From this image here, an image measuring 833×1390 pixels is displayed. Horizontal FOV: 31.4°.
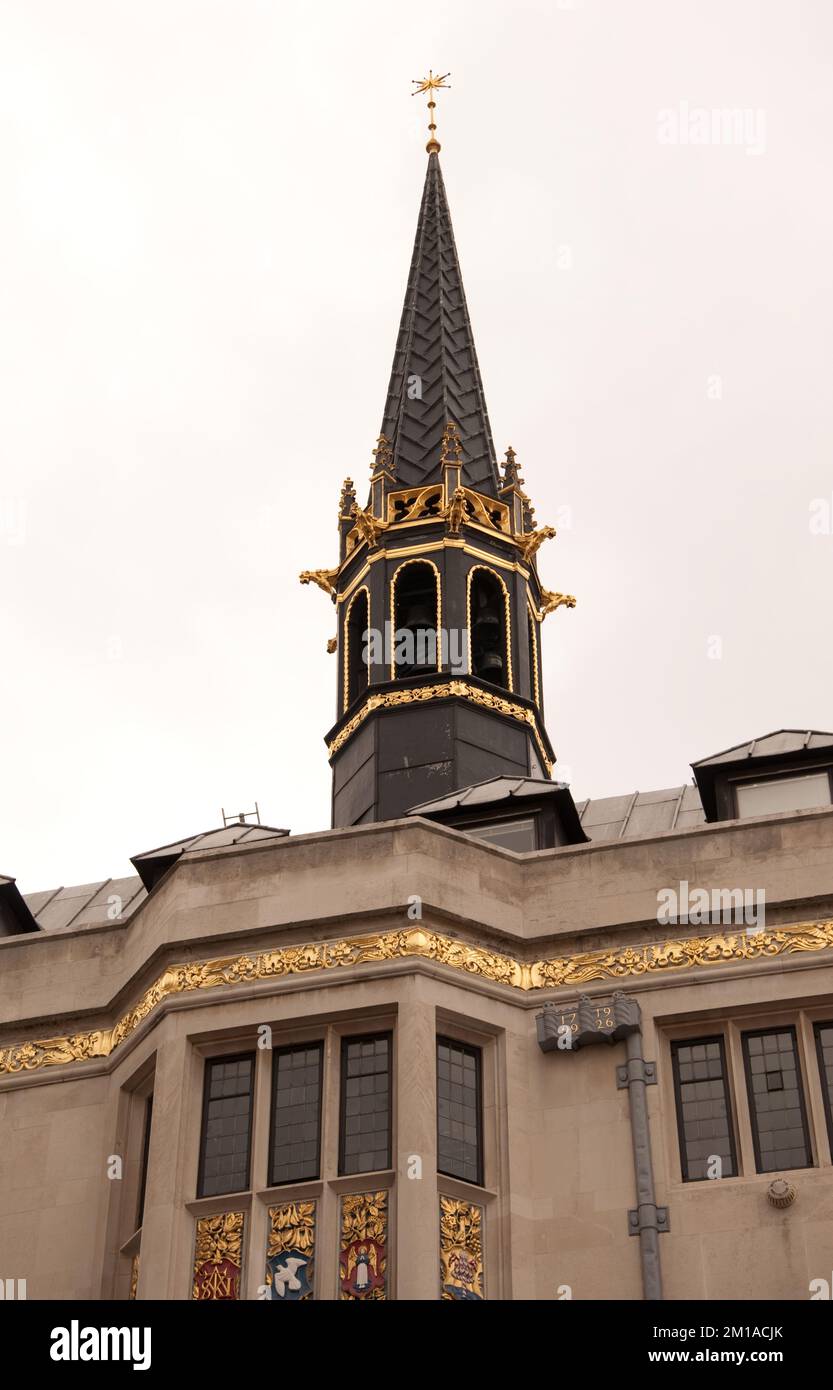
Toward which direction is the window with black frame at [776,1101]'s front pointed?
toward the camera

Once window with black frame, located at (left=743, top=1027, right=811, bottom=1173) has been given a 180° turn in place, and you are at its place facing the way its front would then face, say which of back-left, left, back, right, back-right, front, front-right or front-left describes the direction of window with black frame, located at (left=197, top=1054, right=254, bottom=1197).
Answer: left

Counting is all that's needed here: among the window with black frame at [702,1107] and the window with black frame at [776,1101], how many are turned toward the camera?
2

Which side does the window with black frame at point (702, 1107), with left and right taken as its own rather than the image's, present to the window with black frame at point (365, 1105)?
right

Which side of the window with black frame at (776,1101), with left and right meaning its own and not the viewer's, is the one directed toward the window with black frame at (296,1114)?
right

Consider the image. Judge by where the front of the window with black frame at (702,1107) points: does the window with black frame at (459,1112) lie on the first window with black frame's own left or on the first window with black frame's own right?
on the first window with black frame's own right

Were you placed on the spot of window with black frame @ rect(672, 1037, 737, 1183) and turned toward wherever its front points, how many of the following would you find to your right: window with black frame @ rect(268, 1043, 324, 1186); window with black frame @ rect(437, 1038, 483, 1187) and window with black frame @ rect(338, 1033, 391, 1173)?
3

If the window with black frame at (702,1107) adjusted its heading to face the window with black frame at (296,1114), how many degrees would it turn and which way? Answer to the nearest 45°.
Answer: approximately 90° to its right
